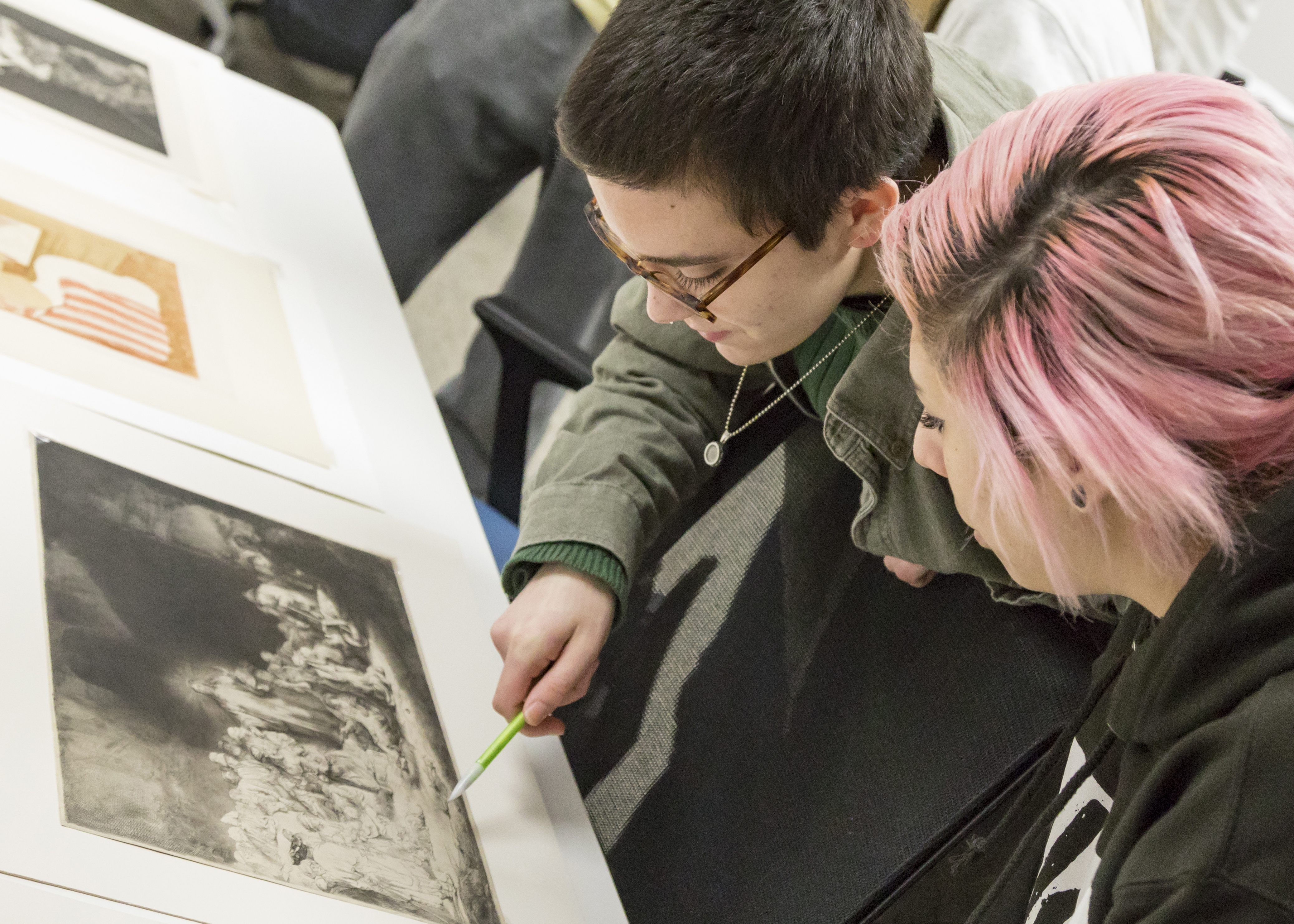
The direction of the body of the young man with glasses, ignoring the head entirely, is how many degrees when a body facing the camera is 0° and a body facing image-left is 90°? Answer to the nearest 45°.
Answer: approximately 45°

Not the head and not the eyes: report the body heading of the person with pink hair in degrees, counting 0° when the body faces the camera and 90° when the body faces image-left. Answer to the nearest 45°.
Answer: approximately 90°
